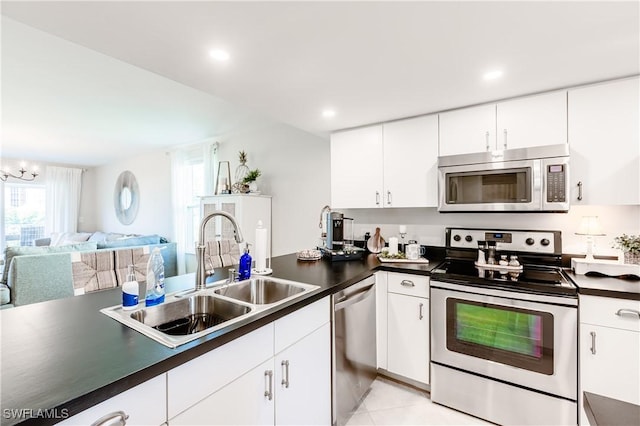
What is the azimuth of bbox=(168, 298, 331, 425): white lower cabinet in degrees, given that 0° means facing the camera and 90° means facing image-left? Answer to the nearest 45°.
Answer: approximately 315°

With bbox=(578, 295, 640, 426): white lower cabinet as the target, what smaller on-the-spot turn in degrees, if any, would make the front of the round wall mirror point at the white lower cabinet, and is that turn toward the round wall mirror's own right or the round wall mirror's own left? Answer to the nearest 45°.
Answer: approximately 45° to the round wall mirror's own left

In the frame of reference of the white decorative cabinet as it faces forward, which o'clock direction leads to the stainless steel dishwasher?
The stainless steel dishwasher is roughly at 10 o'clock from the white decorative cabinet.

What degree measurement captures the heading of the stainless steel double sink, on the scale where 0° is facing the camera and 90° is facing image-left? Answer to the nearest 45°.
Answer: approximately 315°

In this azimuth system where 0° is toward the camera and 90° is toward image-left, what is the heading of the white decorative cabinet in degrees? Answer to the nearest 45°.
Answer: approximately 45°

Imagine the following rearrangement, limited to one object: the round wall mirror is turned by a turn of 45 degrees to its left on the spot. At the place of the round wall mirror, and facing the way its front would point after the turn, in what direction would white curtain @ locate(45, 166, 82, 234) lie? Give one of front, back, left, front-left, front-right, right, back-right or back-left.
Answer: back-right

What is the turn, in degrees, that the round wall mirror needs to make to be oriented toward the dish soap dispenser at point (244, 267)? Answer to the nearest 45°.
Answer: approximately 45° to its left

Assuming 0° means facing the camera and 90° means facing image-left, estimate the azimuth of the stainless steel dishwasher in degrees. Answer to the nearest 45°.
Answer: approximately 315°

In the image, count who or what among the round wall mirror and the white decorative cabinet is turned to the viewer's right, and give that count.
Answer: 0

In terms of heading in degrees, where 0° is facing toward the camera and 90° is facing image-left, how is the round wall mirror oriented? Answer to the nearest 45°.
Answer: approximately 45°
